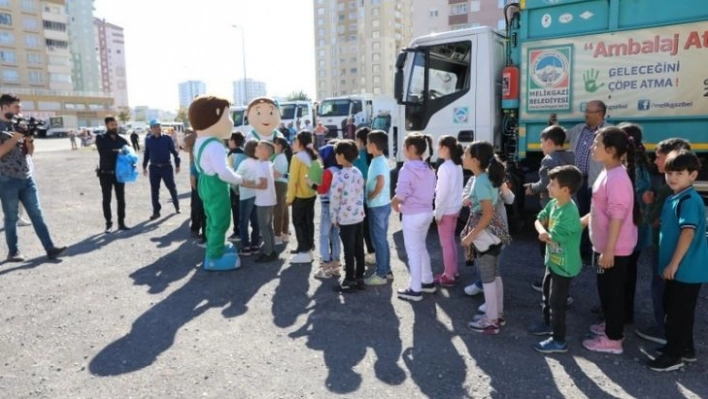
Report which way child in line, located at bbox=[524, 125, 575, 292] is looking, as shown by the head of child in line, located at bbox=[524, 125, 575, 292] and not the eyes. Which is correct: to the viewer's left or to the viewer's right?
to the viewer's left

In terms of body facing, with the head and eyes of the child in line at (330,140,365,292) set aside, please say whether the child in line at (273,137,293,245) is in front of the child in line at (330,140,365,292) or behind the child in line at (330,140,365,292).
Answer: in front

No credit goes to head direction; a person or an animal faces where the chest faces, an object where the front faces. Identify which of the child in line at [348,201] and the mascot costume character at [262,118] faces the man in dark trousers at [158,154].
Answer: the child in line

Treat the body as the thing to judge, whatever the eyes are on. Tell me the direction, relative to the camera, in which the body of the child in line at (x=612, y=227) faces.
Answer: to the viewer's left

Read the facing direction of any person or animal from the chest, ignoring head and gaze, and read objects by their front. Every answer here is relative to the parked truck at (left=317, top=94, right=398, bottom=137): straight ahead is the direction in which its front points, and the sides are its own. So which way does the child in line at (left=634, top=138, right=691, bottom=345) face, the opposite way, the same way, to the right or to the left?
to the right

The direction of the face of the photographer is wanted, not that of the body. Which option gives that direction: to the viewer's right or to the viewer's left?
to the viewer's right

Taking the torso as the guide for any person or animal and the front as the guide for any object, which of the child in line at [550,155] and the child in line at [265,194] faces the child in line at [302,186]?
the child in line at [550,155]

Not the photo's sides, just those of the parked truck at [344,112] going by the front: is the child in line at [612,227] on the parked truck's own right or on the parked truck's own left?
on the parked truck's own left

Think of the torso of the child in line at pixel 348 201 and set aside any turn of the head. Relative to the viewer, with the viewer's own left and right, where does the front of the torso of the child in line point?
facing away from the viewer and to the left of the viewer

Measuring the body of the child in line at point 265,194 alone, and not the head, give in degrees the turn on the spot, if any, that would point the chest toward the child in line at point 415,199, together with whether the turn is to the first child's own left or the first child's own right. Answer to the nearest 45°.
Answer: approximately 135° to the first child's own left

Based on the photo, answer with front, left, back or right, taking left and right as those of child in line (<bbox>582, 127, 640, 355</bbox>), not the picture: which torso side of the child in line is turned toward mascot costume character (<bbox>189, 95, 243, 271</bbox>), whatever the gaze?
front

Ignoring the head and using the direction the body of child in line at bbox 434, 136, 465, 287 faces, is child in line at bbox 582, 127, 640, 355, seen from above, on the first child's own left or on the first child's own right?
on the first child's own left

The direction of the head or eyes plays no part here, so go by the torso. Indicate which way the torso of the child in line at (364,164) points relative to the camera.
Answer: to the viewer's left

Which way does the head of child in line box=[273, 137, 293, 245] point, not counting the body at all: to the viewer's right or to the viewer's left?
to the viewer's left

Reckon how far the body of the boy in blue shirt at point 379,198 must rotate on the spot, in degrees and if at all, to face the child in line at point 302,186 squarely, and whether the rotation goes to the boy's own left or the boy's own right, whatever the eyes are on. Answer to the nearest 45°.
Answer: approximately 45° to the boy's own right
